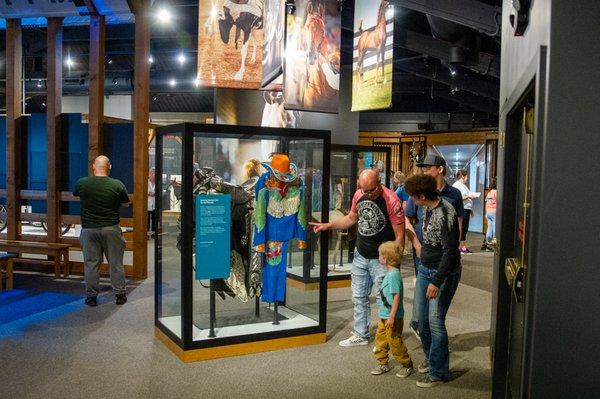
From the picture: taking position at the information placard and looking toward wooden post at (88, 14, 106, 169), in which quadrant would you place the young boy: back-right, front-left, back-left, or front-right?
back-right

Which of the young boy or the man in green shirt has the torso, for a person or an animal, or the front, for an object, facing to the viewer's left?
the young boy

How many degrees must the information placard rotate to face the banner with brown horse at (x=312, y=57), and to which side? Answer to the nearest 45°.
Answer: approximately 135° to its left

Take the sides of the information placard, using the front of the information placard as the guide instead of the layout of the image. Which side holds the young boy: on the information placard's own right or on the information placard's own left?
on the information placard's own left

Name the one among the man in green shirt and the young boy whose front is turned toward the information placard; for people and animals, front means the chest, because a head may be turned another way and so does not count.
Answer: the young boy

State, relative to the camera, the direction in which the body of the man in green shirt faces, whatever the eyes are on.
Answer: away from the camera

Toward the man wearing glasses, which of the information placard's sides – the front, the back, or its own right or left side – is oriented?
left

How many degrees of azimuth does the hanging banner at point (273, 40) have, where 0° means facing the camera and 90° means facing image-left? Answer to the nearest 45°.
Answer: approximately 45°
